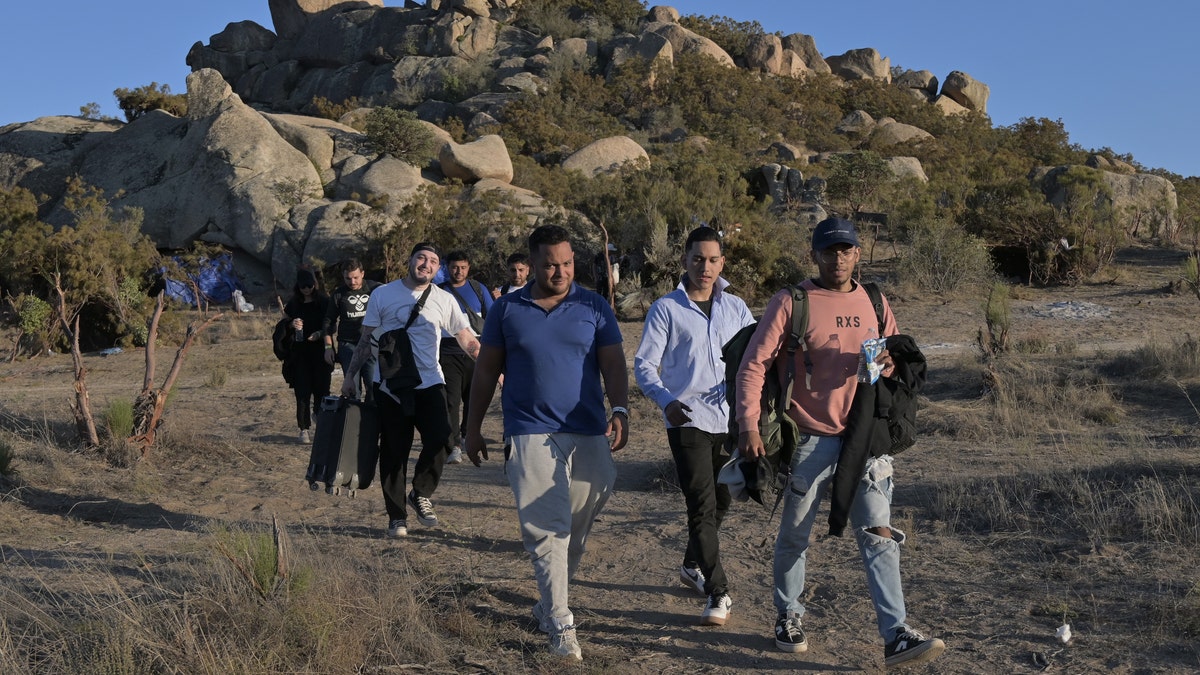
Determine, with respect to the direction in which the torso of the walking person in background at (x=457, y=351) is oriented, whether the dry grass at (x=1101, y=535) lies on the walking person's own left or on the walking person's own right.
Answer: on the walking person's own left

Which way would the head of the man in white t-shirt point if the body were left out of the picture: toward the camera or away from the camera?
toward the camera

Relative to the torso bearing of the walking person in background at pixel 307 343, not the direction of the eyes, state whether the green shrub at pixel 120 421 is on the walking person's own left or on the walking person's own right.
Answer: on the walking person's own right

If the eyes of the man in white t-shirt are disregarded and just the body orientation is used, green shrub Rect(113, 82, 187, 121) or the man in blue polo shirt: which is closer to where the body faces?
the man in blue polo shirt

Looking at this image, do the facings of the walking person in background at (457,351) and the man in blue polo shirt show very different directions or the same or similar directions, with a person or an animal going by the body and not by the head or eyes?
same or similar directions

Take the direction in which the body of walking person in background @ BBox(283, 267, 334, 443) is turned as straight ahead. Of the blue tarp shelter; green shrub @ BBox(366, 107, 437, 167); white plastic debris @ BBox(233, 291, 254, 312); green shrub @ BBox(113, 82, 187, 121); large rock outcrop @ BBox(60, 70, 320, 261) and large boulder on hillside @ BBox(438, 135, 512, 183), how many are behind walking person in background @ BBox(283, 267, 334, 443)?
6

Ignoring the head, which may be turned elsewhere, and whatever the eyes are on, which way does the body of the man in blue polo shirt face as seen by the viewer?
toward the camera

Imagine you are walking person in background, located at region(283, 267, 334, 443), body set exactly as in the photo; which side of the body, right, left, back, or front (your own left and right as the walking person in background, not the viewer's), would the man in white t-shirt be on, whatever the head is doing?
front

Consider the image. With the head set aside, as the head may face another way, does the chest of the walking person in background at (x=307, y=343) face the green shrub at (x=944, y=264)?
no

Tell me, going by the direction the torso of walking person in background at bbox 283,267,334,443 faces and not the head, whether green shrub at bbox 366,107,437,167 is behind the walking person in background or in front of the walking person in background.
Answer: behind

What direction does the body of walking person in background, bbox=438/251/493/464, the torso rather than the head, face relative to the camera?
toward the camera

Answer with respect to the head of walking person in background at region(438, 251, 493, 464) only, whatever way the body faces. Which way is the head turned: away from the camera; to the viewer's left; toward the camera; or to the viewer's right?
toward the camera

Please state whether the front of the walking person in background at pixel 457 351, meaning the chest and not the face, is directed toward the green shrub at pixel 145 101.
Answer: no

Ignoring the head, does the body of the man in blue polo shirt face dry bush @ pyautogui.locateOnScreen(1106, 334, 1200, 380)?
no

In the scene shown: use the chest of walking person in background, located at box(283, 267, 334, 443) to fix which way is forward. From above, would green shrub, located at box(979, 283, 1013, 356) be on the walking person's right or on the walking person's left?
on the walking person's left

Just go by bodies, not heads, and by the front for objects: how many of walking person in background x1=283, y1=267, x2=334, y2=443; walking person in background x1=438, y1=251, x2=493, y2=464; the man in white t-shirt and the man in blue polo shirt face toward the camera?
4
